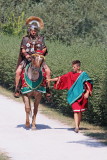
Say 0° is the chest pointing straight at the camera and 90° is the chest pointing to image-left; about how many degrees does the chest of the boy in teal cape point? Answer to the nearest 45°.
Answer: approximately 0°
